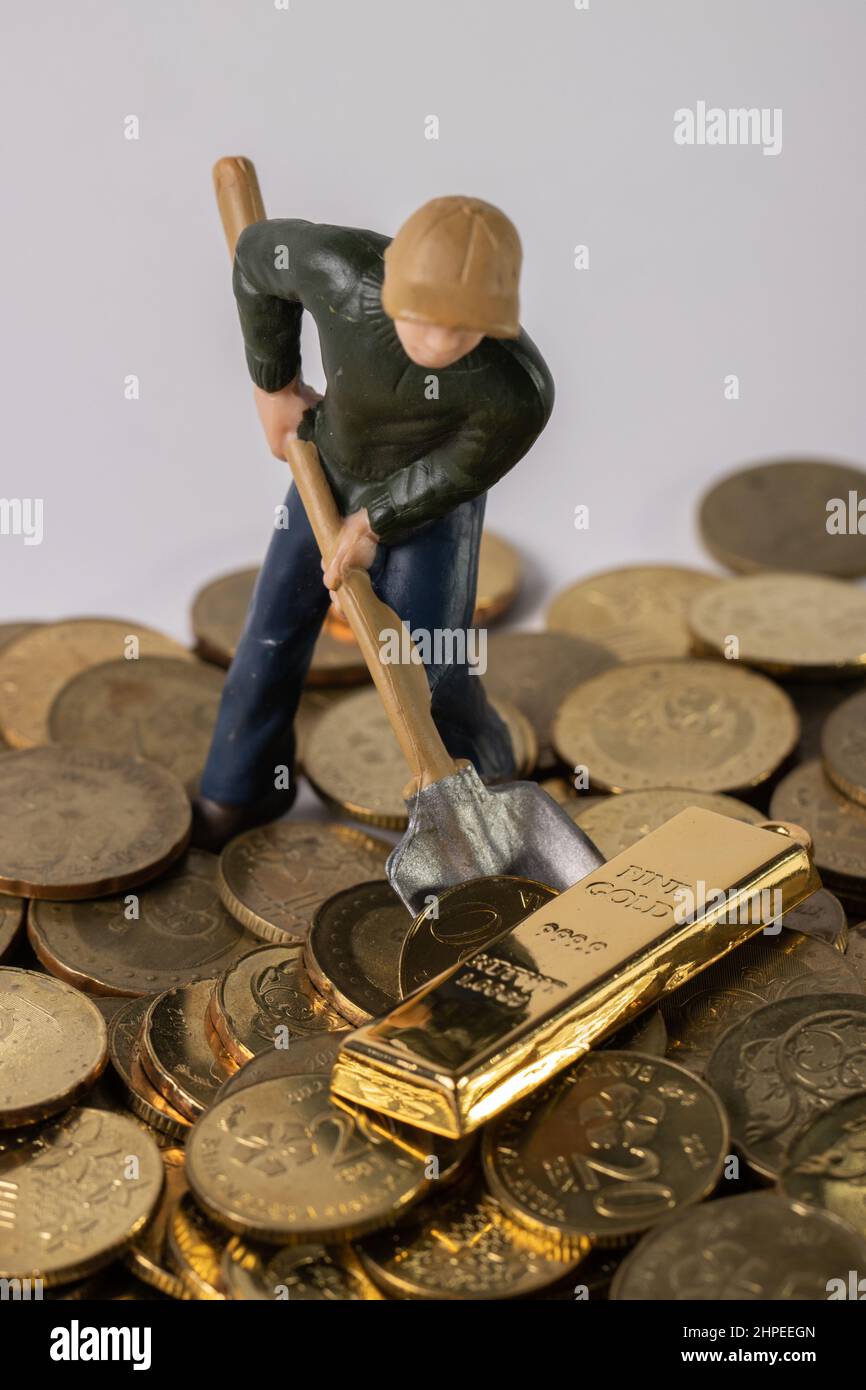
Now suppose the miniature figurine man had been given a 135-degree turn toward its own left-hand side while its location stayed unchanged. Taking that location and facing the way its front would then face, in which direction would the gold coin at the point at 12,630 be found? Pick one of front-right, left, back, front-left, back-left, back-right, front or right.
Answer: left

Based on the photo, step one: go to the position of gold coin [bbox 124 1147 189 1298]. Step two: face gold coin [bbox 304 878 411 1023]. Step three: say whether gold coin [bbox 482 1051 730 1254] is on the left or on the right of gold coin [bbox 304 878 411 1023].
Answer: right

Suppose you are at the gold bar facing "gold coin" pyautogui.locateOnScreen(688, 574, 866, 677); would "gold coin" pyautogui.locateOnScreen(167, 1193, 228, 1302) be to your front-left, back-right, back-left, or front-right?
back-left

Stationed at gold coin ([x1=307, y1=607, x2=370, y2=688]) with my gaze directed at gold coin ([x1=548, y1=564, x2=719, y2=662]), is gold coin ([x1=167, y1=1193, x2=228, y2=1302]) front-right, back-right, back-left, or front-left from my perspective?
back-right

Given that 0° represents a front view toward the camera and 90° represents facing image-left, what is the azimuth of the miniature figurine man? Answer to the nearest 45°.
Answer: approximately 0°

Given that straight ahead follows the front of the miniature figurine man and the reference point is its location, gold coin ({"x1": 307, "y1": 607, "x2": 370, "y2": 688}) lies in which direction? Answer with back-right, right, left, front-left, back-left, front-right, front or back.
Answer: back
